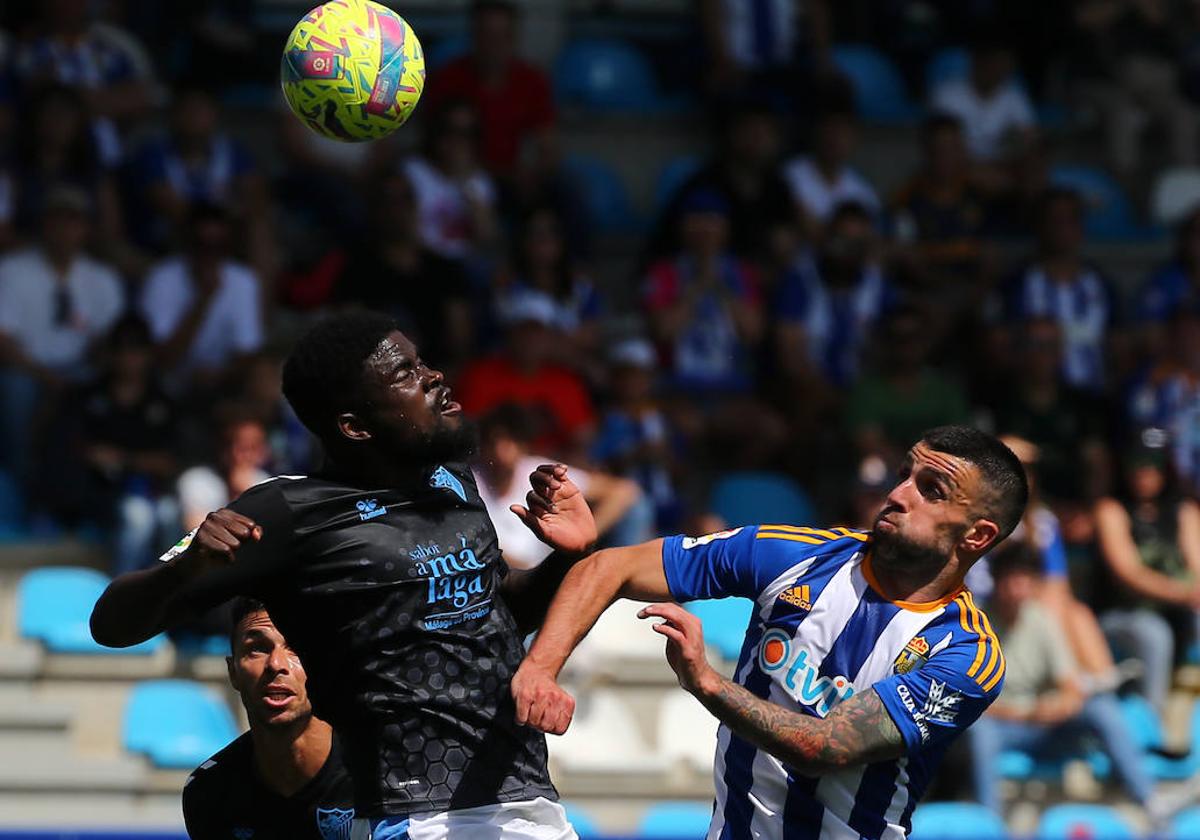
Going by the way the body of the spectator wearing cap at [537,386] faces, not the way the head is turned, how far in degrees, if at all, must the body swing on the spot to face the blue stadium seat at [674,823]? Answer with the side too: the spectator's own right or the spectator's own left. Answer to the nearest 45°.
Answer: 0° — they already face it

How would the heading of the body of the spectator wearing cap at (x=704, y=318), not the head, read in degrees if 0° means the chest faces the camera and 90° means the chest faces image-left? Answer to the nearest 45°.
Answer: approximately 0°

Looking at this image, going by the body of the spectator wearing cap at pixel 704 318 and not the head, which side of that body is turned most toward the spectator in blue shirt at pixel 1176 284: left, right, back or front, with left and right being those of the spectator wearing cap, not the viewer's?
left

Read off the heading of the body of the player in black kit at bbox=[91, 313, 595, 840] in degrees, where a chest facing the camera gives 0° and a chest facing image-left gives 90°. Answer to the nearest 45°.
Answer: approximately 315°

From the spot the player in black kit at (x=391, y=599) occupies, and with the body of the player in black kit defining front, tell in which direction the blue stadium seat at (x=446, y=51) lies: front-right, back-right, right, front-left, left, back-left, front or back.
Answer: back-left

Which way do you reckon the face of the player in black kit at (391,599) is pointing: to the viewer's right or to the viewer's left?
to the viewer's right

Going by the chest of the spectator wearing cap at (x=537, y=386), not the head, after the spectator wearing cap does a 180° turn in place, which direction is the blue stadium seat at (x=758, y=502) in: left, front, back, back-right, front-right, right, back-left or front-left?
right

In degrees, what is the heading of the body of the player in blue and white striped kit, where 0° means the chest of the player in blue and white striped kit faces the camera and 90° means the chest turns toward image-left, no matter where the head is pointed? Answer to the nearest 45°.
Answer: approximately 45°

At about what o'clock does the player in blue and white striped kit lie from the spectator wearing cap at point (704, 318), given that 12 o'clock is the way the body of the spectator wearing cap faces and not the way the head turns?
The player in blue and white striped kit is roughly at 12 o'clock from the spectator wearing cap.

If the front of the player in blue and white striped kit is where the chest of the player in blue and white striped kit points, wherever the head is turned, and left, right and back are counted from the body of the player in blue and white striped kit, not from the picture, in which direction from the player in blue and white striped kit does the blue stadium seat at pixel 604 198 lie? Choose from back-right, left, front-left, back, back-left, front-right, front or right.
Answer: back-right

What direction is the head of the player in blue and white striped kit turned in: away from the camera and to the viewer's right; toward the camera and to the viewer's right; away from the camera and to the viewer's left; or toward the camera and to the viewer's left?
toward the camera and to the viewer's left

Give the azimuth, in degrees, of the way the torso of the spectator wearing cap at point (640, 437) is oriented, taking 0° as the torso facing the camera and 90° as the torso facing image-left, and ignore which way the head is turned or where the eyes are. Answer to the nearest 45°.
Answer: approximately 0°
